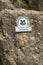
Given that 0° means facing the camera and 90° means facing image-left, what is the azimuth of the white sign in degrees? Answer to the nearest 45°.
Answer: approximately 0°
